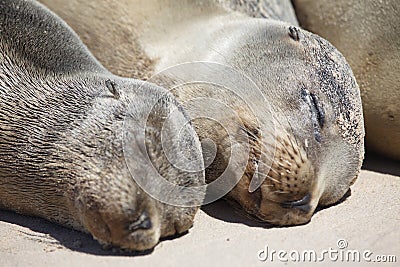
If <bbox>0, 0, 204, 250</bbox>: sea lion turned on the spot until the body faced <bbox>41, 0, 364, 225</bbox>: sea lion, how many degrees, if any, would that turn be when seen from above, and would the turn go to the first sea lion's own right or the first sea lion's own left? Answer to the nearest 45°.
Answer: approximately 90° to the first sea lion's own left

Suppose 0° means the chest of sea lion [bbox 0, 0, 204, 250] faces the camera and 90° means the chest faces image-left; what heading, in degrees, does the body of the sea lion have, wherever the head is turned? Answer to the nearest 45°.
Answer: approximately 315°

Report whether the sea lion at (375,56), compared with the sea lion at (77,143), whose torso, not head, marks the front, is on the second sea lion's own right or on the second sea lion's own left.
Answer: on the second sea lion's own left

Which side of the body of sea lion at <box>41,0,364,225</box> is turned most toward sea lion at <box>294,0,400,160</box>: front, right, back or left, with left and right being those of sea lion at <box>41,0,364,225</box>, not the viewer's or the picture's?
left

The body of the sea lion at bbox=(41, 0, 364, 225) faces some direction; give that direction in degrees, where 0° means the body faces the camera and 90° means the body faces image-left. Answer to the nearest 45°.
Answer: approximately 315°

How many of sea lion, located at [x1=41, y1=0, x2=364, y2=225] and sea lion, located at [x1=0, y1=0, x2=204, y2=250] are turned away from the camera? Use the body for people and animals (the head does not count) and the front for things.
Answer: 0
